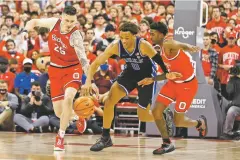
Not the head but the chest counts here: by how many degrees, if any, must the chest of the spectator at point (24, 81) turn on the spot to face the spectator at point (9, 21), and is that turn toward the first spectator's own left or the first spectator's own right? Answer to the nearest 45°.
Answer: approximately 180°

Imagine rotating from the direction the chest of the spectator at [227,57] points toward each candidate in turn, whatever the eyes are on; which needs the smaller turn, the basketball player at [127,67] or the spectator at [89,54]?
the basketball player

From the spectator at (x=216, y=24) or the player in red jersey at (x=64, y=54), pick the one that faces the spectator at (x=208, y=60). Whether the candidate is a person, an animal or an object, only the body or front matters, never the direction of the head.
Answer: the spectator at (x=216, y=24)

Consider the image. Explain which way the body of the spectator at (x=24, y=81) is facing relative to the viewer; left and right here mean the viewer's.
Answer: facing the viewer

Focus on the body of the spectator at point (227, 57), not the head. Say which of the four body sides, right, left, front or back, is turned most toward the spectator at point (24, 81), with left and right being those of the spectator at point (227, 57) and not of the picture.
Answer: right

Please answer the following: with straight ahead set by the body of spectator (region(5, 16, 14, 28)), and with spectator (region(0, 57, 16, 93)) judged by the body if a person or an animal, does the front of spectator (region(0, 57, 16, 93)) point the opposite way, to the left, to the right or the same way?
the same way

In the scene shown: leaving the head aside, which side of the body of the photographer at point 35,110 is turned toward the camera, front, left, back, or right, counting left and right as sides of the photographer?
front

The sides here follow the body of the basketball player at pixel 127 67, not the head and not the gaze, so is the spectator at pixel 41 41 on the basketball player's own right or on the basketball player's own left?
on the basketball player's own right

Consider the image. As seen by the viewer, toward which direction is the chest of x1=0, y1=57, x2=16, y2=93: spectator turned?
toward the camera

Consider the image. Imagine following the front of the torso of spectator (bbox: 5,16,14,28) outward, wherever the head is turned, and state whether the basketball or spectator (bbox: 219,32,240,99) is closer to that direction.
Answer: the basketball

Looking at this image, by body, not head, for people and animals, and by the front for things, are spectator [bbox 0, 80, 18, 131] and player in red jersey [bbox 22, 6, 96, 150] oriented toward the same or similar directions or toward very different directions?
same or similar directions

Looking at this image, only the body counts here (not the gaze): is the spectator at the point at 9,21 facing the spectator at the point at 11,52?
yes

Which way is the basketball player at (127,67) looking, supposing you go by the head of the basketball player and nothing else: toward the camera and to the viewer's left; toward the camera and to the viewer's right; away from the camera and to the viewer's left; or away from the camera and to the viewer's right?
toward the camera and to the viewer's left

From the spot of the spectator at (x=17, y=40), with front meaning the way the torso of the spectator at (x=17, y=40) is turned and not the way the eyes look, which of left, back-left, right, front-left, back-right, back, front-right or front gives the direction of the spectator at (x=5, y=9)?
back

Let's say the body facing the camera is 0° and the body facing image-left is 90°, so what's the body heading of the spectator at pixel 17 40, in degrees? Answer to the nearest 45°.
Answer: approximately 0°
